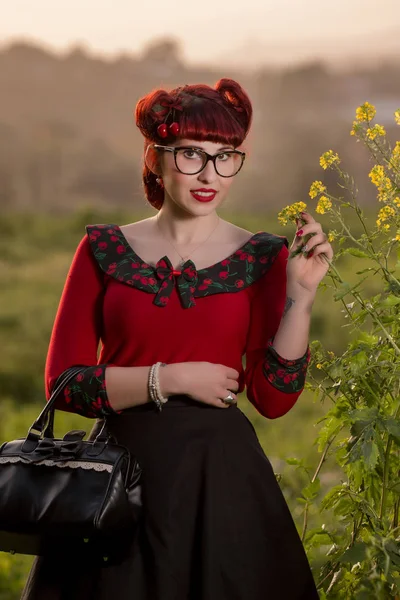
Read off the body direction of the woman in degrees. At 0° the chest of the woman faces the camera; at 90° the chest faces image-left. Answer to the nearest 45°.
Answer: approximately 0°
